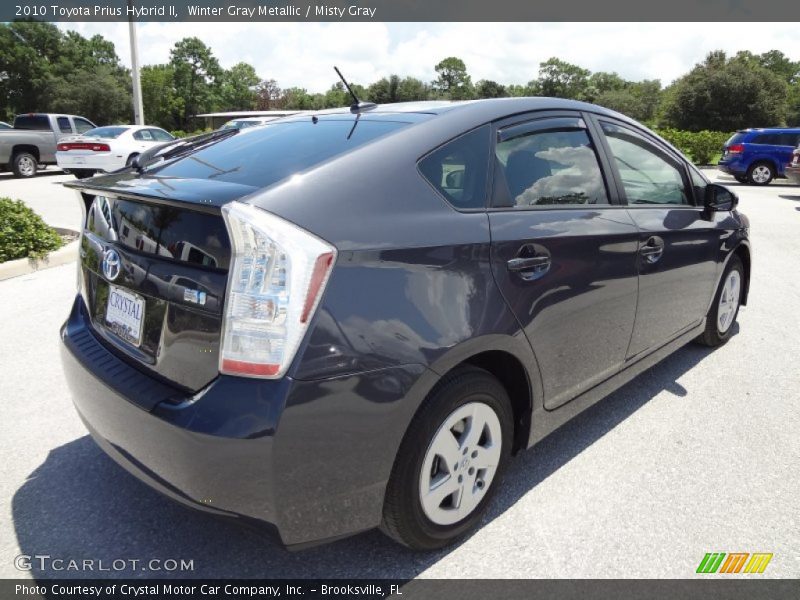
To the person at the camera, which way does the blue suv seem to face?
facing away from the viewer and to the right of the viewer

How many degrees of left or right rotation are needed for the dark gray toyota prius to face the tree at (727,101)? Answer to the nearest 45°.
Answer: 0° — it already faces it

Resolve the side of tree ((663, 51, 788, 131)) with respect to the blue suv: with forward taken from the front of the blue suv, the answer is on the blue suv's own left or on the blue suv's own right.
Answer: on the blue suv's own left

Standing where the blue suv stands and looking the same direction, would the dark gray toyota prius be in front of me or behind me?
behind

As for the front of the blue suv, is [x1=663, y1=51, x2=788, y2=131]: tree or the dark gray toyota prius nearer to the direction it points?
the tree

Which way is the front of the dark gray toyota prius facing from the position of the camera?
facing away from the viewer and to the right of the viewer
